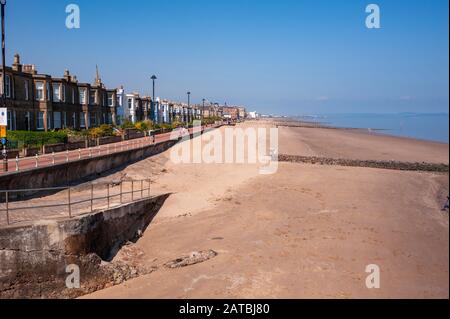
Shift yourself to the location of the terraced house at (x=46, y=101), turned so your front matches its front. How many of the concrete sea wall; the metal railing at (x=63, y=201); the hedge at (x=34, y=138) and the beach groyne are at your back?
0

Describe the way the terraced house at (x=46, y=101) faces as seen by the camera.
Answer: facing the viewer and to the right of the viewer

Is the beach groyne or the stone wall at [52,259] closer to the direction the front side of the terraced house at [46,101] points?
the beach groyne

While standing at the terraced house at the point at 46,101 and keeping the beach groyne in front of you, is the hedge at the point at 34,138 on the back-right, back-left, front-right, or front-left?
front-right

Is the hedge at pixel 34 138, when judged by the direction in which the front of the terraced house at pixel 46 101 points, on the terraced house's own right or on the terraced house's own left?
on the terraced house's own right

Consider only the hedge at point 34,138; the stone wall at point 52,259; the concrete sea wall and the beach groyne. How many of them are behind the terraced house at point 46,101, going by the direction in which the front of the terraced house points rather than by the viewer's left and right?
0

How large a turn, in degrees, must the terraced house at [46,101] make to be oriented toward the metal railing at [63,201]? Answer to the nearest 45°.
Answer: approximately 45° to its right

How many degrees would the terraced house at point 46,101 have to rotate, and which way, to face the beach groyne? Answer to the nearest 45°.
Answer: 0° — it already faces it
